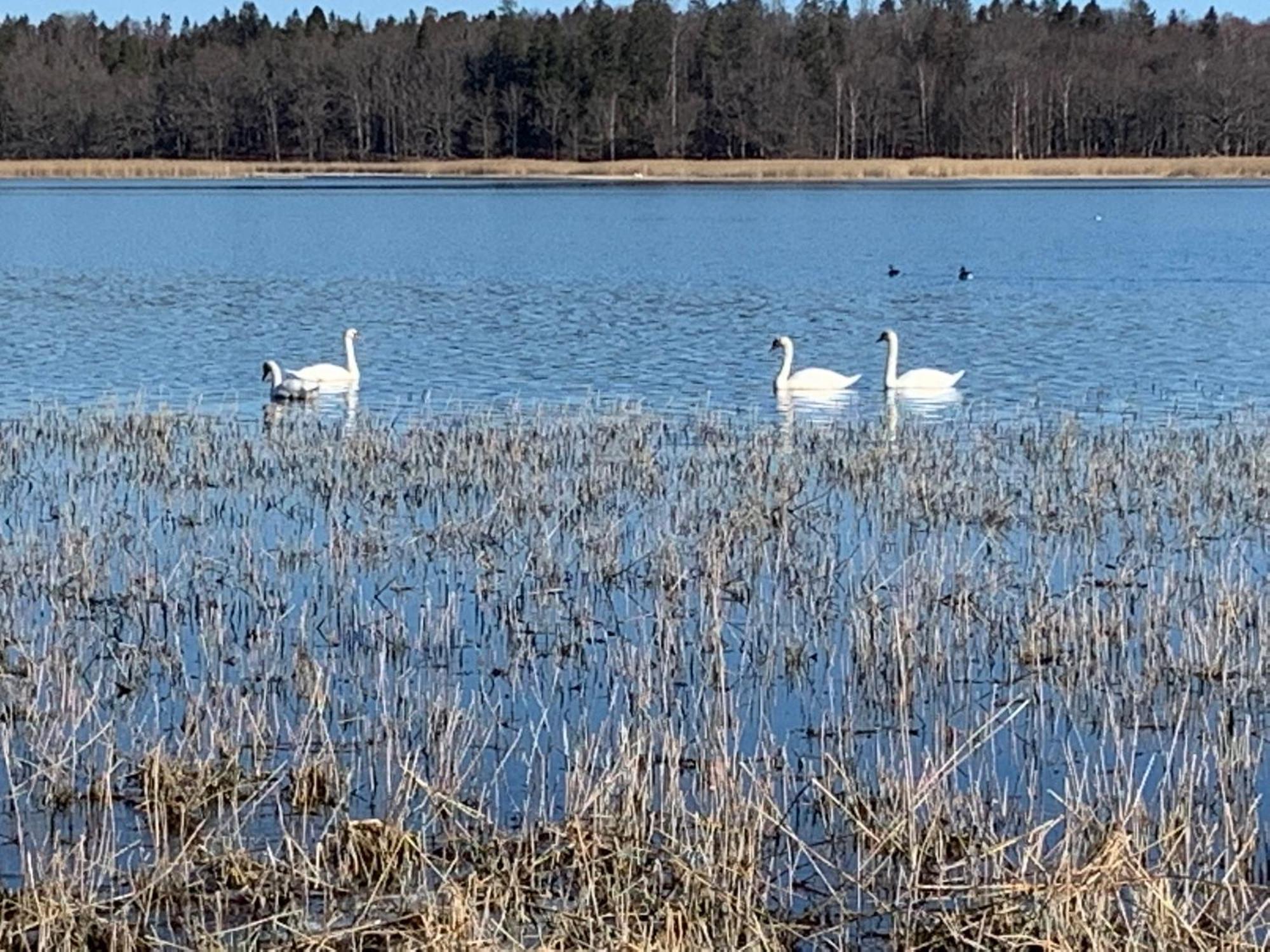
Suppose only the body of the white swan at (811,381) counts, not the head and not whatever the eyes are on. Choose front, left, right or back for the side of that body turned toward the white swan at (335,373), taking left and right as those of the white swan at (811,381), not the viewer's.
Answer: front

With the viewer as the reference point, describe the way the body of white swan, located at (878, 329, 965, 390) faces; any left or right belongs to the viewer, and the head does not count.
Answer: facing to the left of the viewer

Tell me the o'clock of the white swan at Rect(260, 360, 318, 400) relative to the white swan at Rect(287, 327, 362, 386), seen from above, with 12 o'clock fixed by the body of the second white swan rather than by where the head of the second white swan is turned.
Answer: The white swan at Rect(260, 360, 318, 400) is roughly at 4 o'clock from the white swan at Rect(287, 327, 362, 386).

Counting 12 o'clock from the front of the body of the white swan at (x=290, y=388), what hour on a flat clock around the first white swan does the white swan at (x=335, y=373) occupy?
The white swan at (x=335, y=373) is roughly at 4 o'clock from the white swan at (x=290, y=388).

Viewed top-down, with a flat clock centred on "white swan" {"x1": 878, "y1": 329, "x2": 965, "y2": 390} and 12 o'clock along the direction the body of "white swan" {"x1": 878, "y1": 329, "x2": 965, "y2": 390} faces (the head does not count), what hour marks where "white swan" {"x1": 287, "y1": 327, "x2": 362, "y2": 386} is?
"white swan" {"x1": 287, "y1": 327, "x2": 362, "y2": 386} is roughly at 12 o'clock from "white swan" {"x1": 878, "y1": 329, "x2": 965, "y2": 390}.

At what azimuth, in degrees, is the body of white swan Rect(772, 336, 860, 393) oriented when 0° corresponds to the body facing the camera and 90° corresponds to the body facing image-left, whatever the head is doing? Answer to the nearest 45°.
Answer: approximately 90°

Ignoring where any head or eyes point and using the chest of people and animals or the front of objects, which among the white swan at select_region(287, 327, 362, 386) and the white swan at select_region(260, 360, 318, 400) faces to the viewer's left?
the white swan at select_region(260, 360, 318, 400)

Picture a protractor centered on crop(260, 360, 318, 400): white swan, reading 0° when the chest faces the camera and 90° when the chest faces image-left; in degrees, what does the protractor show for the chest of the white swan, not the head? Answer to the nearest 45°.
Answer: approximately 90°

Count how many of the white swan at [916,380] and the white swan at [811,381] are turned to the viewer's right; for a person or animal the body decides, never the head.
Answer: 0

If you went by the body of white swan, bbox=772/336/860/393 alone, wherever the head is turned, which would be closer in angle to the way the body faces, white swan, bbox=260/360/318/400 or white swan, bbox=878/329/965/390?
the white swan, bbox=260/360/318/400

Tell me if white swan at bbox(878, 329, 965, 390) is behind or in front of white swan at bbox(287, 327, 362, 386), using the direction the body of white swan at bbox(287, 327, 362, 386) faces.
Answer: in front

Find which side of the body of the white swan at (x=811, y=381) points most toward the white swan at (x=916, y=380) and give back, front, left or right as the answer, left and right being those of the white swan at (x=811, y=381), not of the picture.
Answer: back

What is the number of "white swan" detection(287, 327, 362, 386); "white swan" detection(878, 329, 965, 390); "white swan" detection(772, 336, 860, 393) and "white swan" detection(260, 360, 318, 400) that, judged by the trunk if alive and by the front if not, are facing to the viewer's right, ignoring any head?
1

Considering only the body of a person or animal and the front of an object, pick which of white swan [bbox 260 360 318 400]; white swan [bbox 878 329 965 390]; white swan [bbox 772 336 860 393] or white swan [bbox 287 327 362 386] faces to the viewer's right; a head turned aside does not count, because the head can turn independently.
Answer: white swan [bbox 287 327 362 386]

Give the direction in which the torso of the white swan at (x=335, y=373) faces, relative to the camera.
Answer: to the viewer's right

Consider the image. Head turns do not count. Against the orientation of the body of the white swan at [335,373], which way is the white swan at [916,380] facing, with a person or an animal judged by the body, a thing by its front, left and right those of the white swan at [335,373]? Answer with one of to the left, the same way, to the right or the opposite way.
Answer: the opposite way
